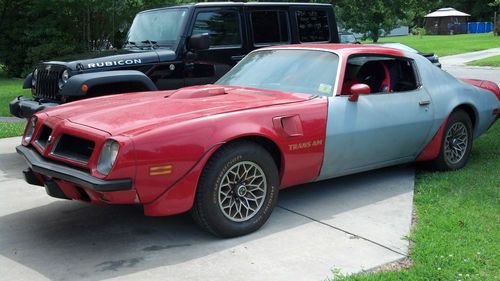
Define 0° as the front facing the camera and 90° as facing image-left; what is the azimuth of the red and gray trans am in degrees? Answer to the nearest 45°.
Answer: approximately 45°

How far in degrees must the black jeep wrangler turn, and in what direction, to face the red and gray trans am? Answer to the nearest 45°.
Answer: approximately 45° to its left

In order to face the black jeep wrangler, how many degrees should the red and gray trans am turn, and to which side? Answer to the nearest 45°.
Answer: approximately 135° to its right
